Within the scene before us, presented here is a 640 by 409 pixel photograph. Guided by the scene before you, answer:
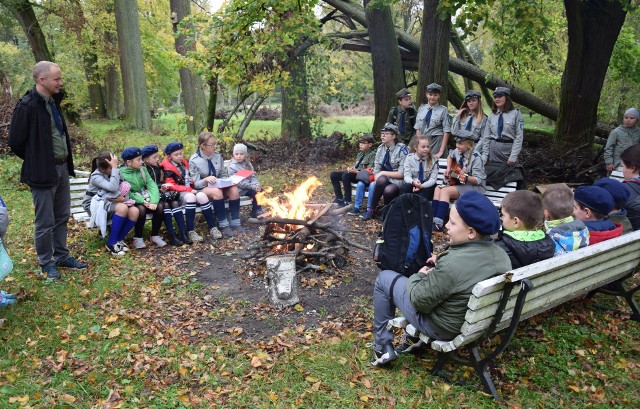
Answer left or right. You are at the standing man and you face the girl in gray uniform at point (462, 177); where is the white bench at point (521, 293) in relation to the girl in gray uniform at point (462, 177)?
right

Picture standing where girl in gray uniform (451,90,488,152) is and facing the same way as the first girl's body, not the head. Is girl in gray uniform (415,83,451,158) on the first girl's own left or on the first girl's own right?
on the first girl's own right

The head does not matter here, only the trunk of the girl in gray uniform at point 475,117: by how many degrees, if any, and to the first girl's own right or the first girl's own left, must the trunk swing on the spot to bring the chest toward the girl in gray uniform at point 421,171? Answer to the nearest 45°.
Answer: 0° — they already face them

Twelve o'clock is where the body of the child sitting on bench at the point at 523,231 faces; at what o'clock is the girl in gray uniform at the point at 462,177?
The girl in gray uniform is roughly at 1 o'clock from the child sitting on bench.

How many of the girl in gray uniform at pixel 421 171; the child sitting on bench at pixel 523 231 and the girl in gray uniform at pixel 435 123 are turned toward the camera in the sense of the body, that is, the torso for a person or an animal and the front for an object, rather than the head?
2

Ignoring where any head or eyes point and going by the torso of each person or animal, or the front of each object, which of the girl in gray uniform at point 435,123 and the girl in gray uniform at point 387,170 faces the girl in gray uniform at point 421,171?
the girl in gray uniform at point 435,123

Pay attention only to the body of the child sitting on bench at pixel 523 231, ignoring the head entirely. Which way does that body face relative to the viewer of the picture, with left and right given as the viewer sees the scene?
facing away from the viewer and to the left of the viewer

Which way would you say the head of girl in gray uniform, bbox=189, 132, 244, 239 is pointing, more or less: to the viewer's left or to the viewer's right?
to the viewer's right

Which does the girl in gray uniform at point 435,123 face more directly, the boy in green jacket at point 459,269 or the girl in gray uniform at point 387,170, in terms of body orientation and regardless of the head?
the boy in green jacket

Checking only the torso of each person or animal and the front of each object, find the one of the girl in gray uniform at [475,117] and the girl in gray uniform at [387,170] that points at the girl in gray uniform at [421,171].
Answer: the girl in gray uniform at [475,117]
